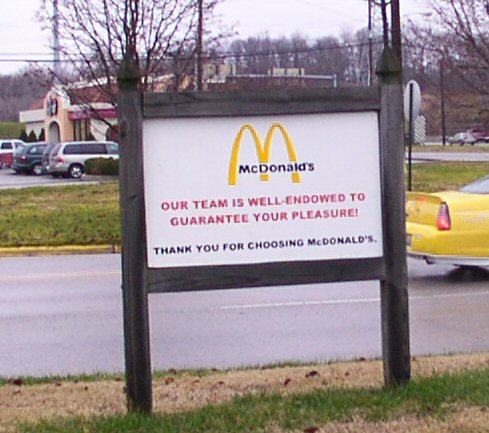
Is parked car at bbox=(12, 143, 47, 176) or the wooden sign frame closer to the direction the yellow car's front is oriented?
the parked car

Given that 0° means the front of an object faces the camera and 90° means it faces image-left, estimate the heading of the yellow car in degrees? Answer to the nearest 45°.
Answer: approximately 225°

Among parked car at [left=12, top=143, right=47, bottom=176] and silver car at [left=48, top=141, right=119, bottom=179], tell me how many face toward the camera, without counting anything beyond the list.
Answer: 0
